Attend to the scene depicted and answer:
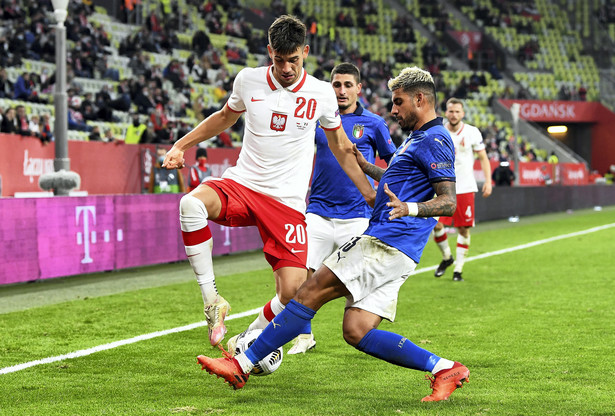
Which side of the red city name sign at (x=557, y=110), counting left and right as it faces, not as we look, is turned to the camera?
front

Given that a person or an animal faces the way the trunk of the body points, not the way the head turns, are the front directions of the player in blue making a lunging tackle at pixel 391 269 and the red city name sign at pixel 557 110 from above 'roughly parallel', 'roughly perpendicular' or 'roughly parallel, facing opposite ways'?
roughly perpendicular

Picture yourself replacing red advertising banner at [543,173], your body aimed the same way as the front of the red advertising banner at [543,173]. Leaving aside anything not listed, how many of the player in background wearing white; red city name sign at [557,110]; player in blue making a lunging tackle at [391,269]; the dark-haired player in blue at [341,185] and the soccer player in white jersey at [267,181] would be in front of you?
4

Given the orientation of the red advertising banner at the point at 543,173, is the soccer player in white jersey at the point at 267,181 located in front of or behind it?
in front

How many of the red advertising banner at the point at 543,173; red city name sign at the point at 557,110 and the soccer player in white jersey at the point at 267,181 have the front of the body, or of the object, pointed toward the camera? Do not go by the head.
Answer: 3

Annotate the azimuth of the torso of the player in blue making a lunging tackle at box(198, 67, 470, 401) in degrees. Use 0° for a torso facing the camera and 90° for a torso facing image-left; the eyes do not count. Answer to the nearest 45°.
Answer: approximately 90°

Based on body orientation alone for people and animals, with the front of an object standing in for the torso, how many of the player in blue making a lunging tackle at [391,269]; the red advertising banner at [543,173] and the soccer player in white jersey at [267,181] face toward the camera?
2

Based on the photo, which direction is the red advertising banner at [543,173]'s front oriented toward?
toward the camera

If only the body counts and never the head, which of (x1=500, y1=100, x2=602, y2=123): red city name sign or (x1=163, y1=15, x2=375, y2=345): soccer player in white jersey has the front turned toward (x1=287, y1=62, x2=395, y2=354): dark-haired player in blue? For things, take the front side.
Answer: the red city name sign

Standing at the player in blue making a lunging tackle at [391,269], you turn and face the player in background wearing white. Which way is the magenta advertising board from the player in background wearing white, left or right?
left

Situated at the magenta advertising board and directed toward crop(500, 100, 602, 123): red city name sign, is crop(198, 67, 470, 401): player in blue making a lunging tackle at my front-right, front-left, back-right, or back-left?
back-right

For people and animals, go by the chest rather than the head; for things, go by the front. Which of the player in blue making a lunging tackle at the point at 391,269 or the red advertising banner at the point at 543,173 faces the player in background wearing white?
the red advertising banner

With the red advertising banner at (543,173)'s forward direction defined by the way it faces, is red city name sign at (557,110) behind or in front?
behind

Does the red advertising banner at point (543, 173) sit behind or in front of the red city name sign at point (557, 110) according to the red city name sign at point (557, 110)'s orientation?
in front
